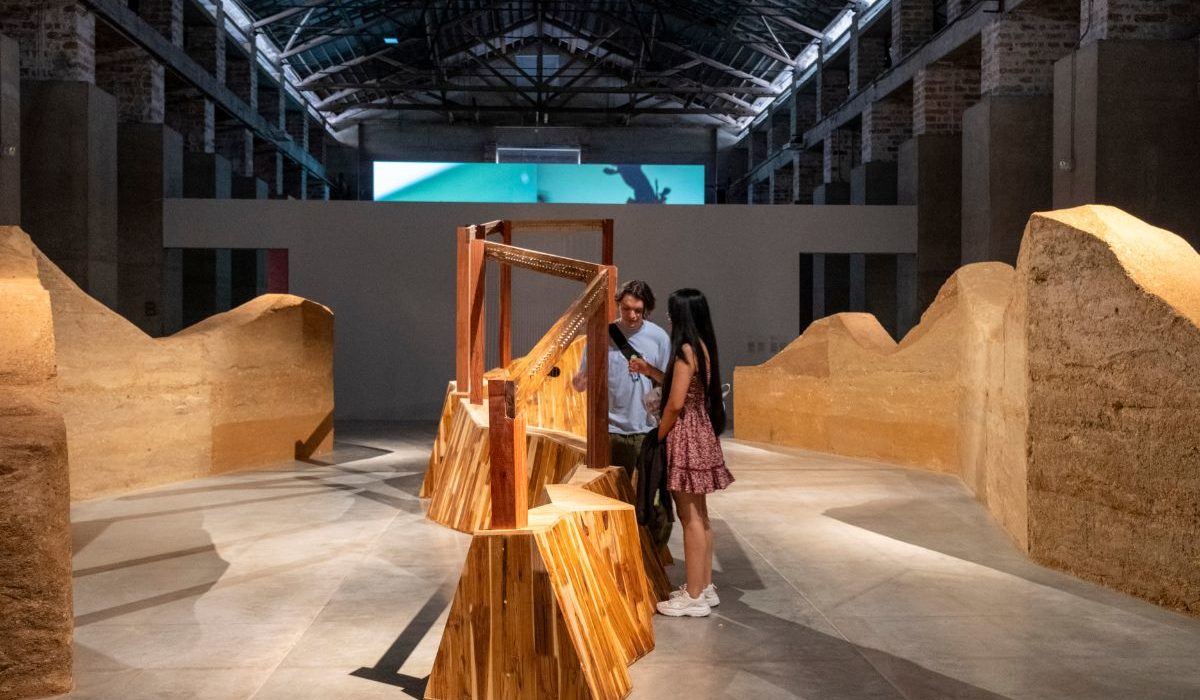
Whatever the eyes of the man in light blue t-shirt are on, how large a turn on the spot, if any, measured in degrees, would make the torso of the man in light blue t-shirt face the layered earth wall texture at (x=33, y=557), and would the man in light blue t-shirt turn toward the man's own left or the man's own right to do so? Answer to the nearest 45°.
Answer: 0° — they already face it

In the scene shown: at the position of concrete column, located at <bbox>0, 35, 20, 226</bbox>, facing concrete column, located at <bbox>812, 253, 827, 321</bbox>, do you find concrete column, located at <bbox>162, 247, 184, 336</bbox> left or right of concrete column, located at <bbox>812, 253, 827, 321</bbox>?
left

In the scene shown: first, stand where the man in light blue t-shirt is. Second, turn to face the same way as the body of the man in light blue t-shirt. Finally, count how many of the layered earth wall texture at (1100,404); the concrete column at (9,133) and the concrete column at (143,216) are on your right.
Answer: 2

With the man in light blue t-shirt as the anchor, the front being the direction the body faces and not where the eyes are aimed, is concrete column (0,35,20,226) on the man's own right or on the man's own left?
on the man's own right

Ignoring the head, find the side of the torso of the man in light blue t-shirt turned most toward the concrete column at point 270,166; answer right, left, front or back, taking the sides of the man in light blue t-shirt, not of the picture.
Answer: back

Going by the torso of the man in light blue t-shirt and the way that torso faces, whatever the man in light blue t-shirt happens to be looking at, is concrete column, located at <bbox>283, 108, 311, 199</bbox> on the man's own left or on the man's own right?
on the man's own right

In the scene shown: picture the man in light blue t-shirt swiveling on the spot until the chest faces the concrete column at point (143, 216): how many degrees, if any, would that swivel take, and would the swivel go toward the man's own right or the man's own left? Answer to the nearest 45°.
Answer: approximately 90° to the man's own right

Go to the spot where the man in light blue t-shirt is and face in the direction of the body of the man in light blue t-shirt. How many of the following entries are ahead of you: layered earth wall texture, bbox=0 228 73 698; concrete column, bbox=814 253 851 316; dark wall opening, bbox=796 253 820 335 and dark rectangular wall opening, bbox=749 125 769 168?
1

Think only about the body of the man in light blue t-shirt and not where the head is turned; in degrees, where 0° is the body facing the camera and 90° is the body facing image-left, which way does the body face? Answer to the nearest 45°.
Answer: approximately 45°

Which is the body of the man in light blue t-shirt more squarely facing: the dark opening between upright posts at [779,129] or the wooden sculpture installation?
the wooden sculpture installation
